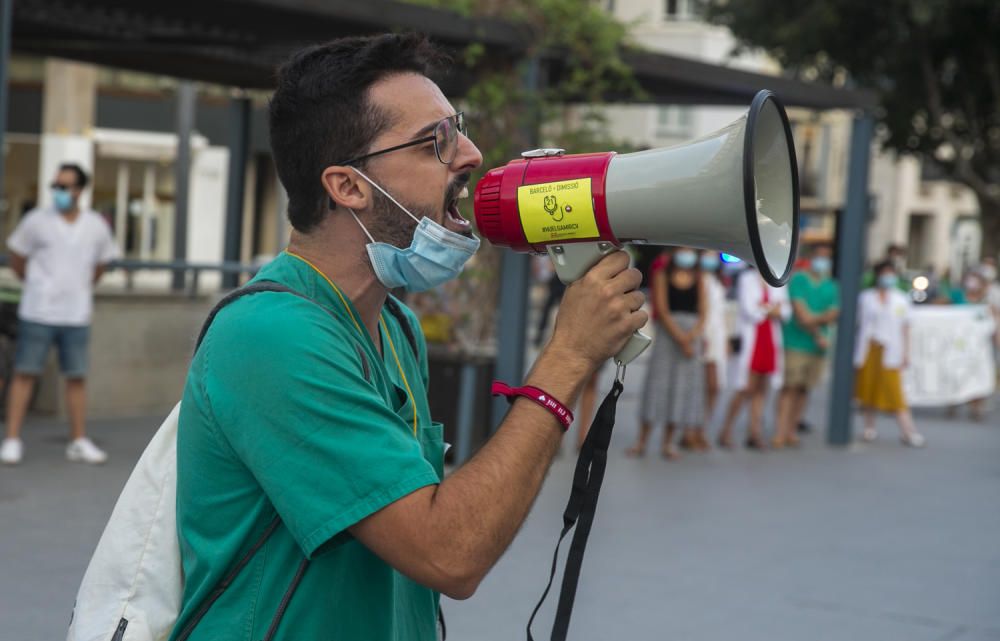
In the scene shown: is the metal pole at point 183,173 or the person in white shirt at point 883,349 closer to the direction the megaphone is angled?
the person in white shirt

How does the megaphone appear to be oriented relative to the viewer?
to the viewer's right

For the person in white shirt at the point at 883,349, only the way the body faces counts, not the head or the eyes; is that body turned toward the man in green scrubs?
yes

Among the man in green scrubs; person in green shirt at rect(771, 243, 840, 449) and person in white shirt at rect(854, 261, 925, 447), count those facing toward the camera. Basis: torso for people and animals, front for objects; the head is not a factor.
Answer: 2

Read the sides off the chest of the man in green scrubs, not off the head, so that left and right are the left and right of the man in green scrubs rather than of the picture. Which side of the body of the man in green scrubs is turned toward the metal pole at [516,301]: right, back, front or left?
left

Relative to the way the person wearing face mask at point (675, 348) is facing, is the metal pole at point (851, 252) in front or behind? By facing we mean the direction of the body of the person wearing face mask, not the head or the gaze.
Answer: behind

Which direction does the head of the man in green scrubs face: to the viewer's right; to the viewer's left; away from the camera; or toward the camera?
to the viewer's right

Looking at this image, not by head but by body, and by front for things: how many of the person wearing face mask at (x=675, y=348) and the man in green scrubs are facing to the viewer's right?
1

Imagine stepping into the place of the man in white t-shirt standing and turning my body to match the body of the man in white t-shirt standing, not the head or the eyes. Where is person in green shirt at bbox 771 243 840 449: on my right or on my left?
on my left

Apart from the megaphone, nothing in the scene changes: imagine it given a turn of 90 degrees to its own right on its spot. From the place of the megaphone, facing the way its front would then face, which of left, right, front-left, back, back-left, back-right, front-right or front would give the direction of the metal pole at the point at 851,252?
back
